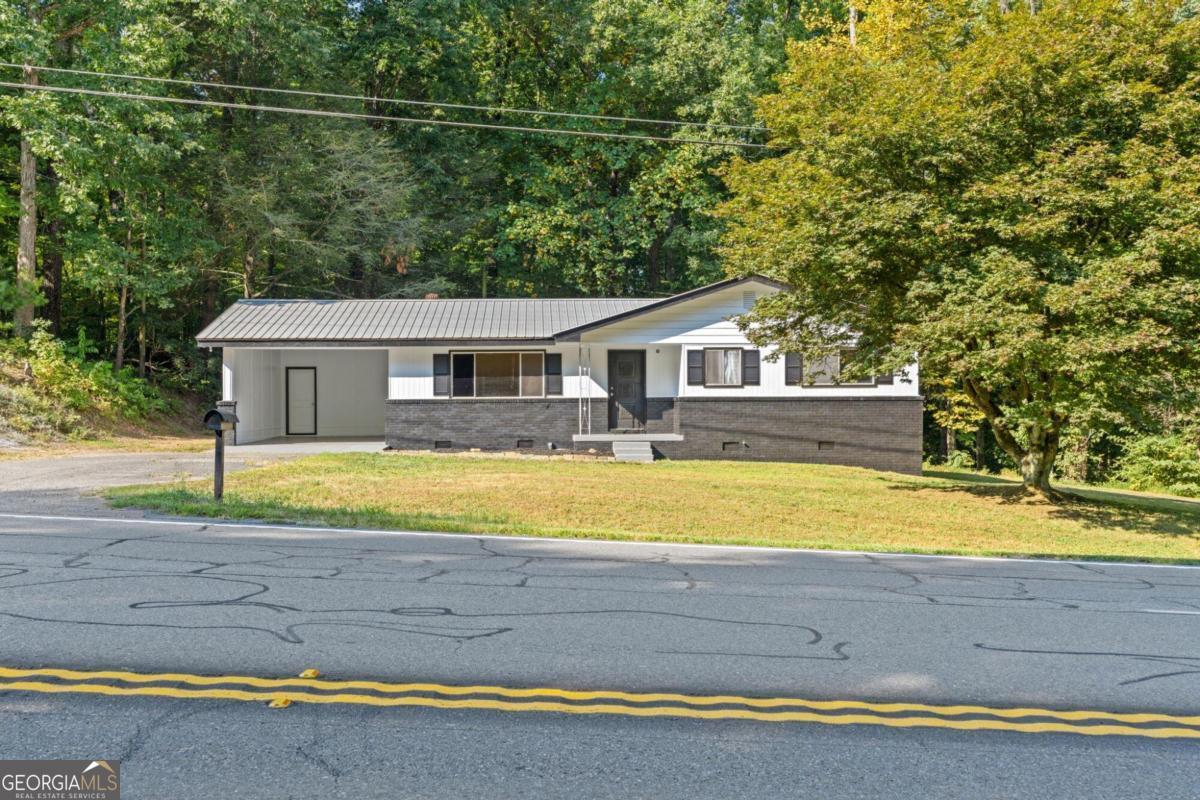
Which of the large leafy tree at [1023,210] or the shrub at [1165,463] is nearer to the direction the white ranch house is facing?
the large leafy tree

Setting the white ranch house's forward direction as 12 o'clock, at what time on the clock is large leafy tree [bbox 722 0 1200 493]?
The large leafy tree is roughly at 11 o'clock from the white ranch house.

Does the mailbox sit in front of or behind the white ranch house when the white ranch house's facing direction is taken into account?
in front

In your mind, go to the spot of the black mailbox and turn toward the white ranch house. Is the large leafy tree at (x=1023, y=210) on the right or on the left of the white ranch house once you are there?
right

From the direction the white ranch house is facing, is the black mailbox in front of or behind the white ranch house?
in front

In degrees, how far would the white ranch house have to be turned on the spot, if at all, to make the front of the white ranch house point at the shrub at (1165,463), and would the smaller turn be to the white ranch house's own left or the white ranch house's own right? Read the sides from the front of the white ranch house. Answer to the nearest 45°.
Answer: approximately 90° to the white ranch house's own left

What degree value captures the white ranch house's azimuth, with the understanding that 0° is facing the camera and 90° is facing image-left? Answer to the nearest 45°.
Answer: approximately 0°

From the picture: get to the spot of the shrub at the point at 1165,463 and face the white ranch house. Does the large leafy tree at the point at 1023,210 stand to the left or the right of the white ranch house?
left

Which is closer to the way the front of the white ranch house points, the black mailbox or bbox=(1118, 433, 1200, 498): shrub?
the black mailbox
